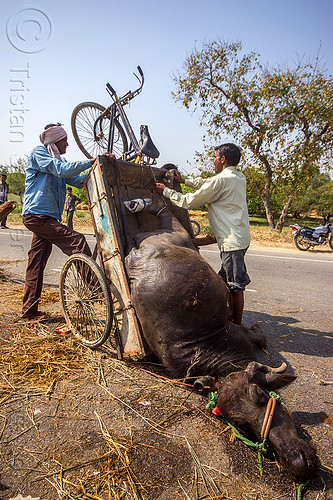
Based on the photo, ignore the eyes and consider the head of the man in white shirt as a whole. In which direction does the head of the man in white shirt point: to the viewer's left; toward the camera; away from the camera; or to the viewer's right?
to the viewer's left

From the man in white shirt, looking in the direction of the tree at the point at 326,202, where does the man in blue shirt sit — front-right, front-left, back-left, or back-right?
back-left

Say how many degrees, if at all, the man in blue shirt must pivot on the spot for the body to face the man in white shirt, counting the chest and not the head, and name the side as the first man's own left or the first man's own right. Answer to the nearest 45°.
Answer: approximately 45° to the first man's own right

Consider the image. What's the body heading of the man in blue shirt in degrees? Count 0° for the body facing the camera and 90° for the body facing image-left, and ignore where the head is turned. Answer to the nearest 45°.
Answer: approximately 270°

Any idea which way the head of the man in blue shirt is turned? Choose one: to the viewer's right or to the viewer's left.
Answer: to the viewer's right

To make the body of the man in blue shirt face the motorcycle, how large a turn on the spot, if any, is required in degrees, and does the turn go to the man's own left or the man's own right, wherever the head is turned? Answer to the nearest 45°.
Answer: approximately 45° to the man's own left

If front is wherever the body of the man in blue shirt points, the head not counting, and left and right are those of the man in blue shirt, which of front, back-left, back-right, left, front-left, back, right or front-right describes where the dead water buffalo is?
front-right

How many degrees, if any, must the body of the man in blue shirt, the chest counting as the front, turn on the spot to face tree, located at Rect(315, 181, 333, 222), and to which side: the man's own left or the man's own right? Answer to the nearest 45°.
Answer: approximately 45° to the man's own left
